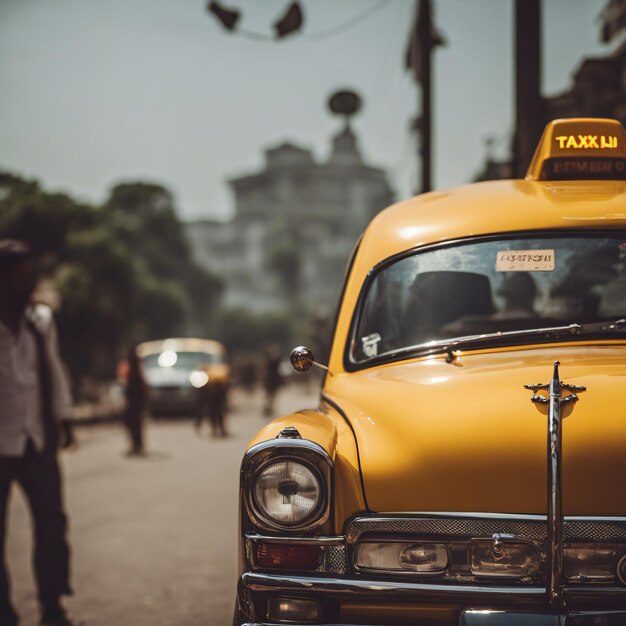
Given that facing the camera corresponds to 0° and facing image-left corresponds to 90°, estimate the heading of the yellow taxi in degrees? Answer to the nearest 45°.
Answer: approximately 0°

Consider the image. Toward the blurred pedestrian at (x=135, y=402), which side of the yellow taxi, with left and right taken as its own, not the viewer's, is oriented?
back

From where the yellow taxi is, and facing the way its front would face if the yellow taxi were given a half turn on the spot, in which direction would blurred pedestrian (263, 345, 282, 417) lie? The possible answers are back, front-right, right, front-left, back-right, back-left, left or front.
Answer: front

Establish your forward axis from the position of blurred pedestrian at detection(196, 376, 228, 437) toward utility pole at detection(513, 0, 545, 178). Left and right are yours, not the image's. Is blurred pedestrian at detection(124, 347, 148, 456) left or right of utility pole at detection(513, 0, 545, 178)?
right

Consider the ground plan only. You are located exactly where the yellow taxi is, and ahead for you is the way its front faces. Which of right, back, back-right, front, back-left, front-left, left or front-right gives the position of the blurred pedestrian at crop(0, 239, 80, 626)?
back-right

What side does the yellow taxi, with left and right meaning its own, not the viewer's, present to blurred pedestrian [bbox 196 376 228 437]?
back

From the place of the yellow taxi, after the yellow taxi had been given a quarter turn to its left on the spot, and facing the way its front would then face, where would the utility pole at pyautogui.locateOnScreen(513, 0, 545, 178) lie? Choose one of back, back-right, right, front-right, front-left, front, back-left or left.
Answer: left

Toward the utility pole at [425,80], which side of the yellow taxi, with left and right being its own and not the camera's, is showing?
back

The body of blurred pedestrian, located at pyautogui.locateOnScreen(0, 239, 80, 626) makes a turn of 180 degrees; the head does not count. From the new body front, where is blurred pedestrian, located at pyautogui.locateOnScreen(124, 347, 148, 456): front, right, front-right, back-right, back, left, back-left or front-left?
front

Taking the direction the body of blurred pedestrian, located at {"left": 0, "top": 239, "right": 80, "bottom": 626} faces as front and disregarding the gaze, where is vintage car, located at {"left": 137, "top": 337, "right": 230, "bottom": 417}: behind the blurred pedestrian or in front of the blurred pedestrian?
behind
